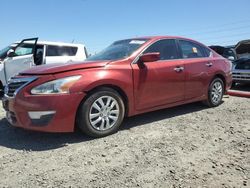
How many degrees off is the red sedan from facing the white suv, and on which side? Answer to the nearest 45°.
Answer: approximately 90° to its right

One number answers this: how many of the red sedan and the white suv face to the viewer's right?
0

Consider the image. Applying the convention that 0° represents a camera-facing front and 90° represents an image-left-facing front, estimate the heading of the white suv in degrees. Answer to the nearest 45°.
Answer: approximately 45°

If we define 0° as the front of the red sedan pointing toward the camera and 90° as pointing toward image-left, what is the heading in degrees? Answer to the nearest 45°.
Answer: approximately 45°

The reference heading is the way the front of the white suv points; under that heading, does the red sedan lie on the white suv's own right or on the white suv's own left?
on the white suv's own left
